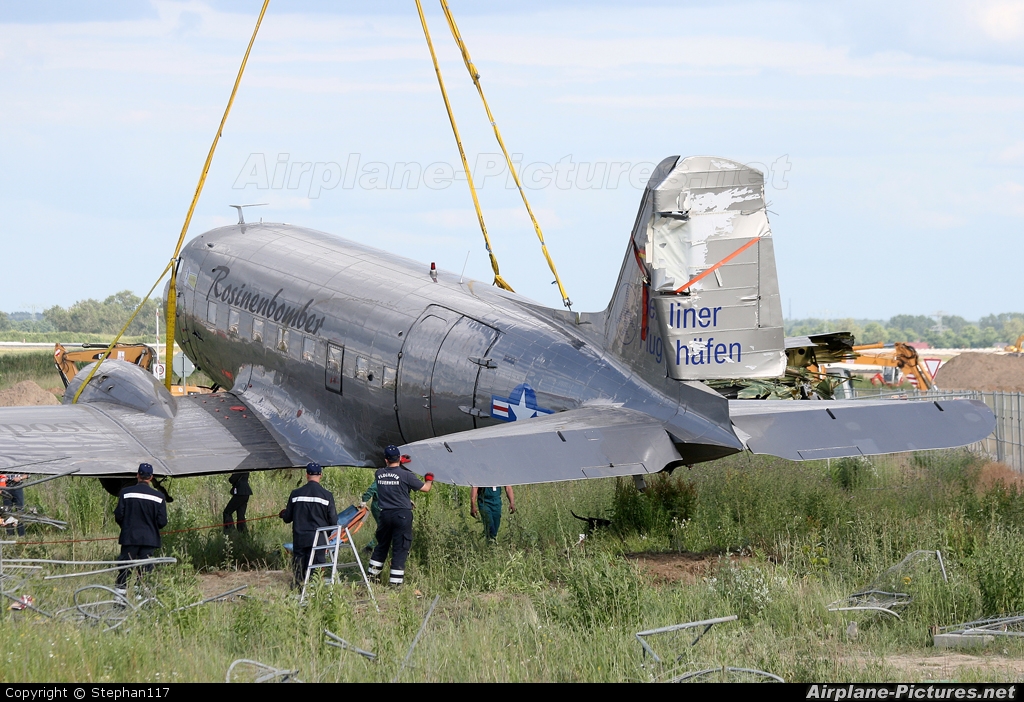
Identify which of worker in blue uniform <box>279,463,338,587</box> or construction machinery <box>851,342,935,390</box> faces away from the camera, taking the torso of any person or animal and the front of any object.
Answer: the worker in blue uniform

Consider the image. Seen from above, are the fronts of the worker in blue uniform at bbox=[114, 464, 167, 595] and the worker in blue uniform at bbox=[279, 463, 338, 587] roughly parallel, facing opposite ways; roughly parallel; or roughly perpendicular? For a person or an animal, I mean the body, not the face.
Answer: roughly parallel

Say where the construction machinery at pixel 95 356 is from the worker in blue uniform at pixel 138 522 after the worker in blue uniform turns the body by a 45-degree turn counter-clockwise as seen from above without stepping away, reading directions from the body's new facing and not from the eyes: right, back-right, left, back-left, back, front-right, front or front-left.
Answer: front-right

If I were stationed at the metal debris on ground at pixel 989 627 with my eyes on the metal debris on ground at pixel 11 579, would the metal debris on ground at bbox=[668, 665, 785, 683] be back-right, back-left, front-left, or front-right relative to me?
front-left

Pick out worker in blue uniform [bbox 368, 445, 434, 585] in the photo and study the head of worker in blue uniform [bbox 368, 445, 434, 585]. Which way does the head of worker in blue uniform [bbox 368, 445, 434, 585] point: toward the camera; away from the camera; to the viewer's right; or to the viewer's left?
away from the camera

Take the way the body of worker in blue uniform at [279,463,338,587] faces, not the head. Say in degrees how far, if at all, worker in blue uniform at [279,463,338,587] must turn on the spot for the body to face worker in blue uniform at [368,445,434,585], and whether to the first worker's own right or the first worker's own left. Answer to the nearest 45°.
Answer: approximately 90° to the first worker's own right

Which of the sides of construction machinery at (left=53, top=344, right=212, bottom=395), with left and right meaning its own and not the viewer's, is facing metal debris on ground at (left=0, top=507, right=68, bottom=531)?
left

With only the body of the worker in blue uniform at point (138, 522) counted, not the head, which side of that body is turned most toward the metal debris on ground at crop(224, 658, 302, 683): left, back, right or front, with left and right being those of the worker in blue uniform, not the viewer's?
back

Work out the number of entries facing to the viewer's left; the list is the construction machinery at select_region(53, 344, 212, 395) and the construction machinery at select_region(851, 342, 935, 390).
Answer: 1

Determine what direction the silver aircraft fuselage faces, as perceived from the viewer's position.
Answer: facing away from the viewer and to the left of the viewer

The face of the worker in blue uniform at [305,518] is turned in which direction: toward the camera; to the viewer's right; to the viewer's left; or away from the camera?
away from the camera

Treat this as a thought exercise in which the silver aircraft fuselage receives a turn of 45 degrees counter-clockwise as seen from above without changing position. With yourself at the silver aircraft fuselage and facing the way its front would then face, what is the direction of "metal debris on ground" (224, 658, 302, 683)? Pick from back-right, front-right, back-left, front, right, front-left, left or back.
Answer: left

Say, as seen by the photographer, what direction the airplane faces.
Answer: facing away from the viewer and to the left of the viewer

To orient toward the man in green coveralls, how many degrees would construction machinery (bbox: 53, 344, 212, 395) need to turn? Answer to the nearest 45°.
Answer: approximately 90° to its left

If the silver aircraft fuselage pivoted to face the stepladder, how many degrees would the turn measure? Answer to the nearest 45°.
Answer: approximately 135° to its left
